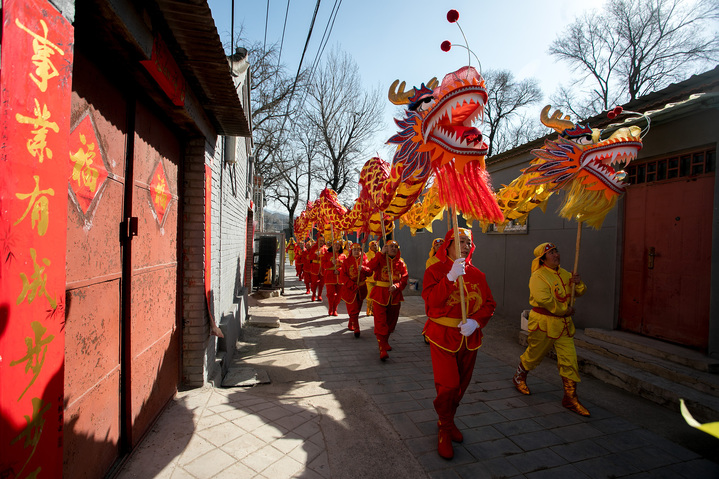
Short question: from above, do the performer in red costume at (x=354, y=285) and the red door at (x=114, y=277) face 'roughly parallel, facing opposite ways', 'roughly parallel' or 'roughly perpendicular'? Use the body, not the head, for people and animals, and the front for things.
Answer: roughly perpendicular

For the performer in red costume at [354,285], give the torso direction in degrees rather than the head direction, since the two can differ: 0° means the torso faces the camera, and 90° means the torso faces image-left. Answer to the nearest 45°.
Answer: approximately 0°

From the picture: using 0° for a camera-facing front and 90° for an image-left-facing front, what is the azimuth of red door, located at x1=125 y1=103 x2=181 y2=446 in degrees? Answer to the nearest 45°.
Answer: approximately 315°

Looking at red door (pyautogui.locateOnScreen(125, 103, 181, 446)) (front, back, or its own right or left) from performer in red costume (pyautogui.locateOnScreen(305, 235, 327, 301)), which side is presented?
left

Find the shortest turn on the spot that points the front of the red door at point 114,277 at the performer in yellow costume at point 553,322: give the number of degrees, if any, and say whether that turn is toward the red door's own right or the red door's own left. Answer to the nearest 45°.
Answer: approximately 45° to the red door's own left

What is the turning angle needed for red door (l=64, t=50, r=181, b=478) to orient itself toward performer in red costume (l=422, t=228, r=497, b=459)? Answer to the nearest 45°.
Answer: approximately 45° to its left

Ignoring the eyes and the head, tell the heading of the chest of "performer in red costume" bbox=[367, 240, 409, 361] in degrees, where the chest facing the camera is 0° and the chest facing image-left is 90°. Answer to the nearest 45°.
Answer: approximately 0°

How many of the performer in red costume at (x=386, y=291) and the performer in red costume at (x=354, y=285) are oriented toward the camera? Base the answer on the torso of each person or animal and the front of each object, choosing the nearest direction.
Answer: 2

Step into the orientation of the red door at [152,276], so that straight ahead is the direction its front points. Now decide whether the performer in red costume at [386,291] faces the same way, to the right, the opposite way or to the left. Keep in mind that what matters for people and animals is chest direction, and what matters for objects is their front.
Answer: to the right
